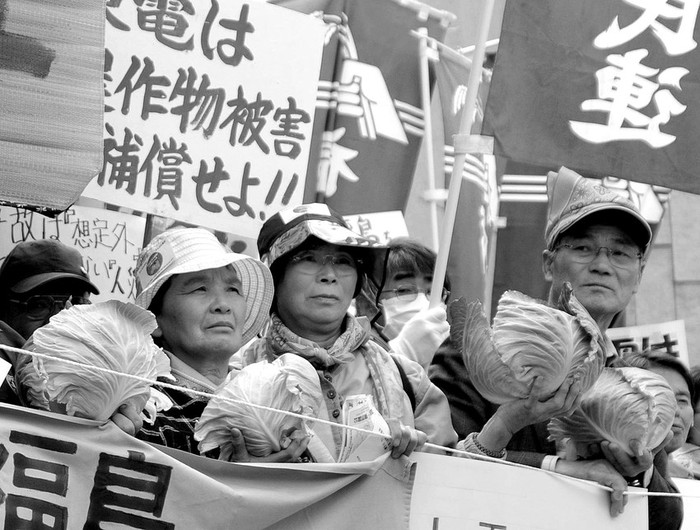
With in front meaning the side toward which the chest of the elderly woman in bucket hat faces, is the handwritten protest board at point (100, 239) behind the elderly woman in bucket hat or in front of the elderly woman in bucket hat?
behind

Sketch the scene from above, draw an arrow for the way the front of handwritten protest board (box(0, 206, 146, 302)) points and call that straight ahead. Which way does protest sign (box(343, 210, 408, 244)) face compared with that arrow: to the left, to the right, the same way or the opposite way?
the same way

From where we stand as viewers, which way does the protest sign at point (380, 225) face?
facing the viewer

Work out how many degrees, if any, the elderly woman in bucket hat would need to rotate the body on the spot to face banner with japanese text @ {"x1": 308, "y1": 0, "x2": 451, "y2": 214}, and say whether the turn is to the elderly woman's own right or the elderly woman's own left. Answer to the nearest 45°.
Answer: approximately 135° to the elderly woman's own left

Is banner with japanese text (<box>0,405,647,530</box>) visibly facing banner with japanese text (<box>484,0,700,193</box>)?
no

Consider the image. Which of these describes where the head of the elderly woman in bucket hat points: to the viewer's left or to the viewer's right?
to the viewer's right

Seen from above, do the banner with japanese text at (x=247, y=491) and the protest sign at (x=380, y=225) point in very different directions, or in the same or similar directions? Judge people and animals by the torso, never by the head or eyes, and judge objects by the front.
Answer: same or similar directions

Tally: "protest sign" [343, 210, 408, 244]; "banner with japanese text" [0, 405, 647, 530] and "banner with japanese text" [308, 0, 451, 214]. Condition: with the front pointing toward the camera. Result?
3

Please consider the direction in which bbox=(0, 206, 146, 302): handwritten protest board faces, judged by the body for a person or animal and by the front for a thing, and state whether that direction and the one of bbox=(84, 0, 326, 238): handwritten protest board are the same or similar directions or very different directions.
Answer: same or similar directions

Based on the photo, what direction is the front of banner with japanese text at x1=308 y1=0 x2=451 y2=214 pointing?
toward the camera

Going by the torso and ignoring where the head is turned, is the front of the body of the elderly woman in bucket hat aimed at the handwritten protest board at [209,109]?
no

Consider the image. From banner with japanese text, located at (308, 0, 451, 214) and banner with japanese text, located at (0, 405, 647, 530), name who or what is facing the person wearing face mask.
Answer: banner with japanese text, located at (308, 0, 451, 214)

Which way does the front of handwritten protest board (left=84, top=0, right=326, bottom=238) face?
toward the camera

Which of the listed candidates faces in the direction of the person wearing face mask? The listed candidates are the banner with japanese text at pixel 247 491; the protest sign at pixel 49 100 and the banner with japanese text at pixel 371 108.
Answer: the banner with japanese text at pixel 371 108

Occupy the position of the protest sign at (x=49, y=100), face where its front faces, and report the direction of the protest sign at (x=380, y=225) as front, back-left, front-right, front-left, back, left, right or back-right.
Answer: back-left
